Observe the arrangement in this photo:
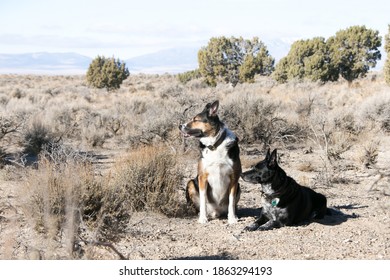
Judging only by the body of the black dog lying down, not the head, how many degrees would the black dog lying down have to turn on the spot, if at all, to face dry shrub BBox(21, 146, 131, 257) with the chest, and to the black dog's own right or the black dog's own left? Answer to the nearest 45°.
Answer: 0° — it already faces it

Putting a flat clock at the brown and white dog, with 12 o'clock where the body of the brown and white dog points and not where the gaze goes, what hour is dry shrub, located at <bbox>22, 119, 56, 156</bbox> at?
The dry shrub is roughly at 5 o'clock from the brown and white dog.

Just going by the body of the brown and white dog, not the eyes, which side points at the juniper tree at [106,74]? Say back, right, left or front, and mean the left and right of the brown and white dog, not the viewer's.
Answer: back

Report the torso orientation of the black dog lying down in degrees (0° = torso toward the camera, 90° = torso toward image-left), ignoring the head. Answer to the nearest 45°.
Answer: approximately 45°

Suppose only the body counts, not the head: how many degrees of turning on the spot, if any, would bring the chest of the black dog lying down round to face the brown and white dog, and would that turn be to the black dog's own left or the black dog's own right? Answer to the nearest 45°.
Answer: approximately 45° to the black dog's own right

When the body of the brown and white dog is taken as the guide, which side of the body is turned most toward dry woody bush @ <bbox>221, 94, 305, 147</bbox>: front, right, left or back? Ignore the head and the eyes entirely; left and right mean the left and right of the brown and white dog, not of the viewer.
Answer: back

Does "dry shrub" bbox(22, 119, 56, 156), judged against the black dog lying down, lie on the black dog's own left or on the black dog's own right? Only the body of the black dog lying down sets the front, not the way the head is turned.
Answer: on the black dog's own right

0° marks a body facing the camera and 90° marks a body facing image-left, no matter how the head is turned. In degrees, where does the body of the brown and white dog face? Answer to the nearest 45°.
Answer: approximately 0°

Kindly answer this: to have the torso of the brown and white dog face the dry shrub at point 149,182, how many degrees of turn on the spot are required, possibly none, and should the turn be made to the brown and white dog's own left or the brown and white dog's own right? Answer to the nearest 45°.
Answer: approximately 135° to the brown and white dog's own right
